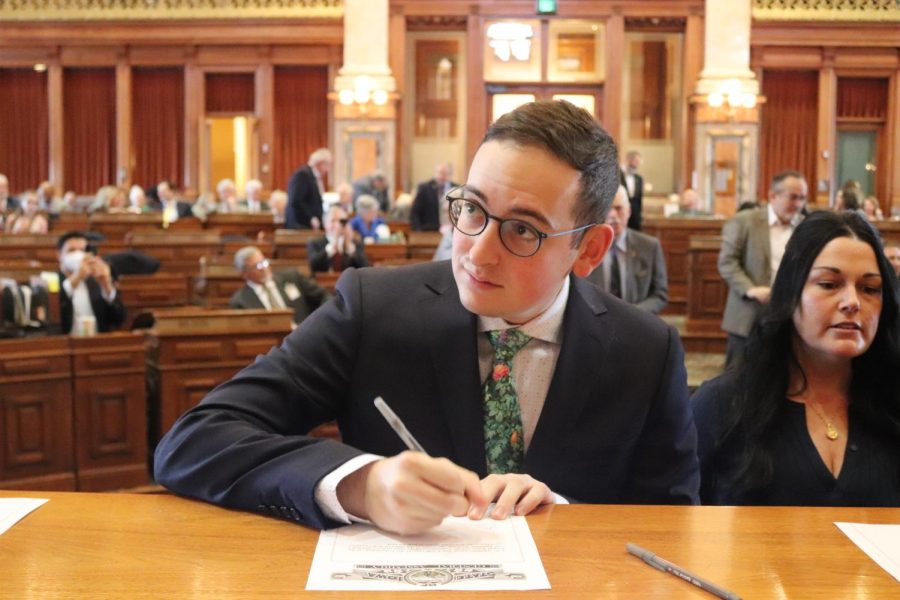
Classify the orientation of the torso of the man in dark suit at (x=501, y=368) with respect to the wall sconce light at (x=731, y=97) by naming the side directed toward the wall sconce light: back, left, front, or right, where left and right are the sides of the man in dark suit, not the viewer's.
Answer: back

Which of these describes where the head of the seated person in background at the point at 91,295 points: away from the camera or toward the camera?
toward the camera

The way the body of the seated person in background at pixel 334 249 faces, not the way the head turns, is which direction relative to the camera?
toward the camera

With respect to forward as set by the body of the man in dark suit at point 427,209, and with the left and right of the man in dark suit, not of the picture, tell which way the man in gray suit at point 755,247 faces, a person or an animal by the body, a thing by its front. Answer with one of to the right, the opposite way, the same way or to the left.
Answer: the same way

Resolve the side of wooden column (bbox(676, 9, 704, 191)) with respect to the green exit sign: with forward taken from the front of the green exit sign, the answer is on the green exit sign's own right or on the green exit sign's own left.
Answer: on the green exit sign's own left

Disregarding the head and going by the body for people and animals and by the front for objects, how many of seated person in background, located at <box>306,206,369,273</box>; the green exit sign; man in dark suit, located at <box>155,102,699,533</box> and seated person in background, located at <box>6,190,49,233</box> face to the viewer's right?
0

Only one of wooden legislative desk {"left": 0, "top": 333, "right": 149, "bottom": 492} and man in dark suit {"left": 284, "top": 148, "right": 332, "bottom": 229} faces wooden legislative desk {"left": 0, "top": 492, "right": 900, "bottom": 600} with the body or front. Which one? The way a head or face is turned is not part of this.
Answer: wooden legislative desk {"left": 0, "top": 333, "right": 149, "bottom": 492}

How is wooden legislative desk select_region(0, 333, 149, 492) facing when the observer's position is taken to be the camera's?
facing the viewer

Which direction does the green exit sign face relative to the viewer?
toward the camera

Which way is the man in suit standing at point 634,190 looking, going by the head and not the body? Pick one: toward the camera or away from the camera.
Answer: toward the camera

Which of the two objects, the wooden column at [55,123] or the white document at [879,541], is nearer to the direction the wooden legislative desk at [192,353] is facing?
the white document
